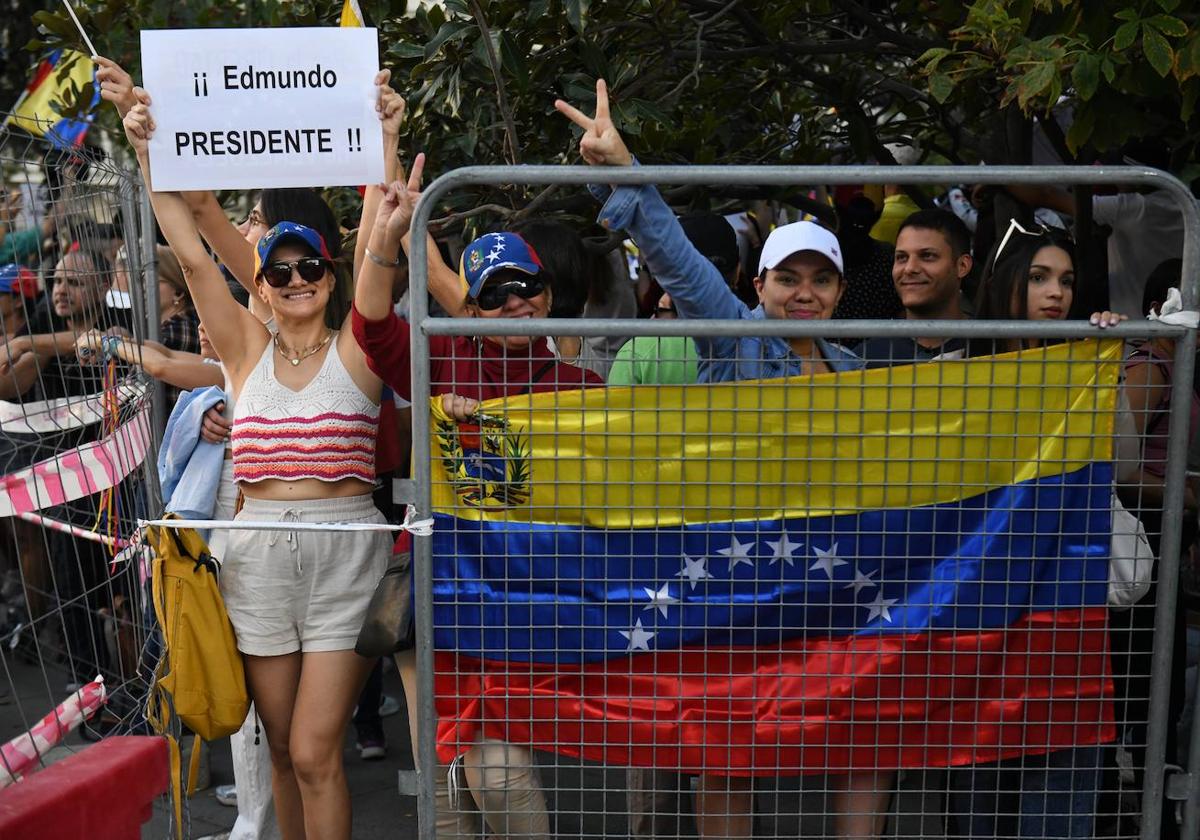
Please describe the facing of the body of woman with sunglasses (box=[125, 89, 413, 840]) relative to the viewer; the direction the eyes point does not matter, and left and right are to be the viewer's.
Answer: facing the viewer

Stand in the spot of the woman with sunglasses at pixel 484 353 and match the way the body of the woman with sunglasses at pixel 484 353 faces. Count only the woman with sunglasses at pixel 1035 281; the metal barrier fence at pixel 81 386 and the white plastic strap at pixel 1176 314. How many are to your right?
1

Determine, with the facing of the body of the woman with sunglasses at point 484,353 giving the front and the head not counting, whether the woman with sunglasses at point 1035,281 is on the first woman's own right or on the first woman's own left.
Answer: on the first woman's own left

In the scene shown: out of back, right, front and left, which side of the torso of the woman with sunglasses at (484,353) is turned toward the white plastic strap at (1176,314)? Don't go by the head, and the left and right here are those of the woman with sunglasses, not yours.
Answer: left

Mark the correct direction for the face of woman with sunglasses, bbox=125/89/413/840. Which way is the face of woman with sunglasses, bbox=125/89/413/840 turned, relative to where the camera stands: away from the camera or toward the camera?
toward the camera

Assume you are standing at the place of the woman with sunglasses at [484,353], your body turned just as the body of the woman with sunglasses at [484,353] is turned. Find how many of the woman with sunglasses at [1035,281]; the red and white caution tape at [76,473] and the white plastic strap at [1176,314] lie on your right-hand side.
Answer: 1

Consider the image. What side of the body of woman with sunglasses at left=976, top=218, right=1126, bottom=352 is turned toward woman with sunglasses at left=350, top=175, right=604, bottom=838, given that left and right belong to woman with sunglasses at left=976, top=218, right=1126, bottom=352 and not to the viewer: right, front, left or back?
right

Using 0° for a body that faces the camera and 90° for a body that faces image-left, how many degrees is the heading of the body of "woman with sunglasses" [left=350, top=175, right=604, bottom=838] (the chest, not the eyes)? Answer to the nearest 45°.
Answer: approximately 0°

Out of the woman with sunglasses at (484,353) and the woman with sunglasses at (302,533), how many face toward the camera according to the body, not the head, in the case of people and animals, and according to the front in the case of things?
2

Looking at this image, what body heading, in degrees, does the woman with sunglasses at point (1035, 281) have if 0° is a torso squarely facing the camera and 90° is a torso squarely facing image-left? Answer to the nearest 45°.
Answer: approximately 315°

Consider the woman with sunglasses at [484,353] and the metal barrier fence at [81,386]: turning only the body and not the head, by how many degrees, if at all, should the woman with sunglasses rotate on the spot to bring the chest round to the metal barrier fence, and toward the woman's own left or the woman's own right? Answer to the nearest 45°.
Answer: approximately 90° to the woman's own right
